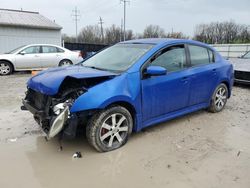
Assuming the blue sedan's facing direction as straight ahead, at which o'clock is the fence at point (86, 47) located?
The fence is roughly at 4 o'clock from the blue sedan.

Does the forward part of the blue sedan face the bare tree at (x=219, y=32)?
no

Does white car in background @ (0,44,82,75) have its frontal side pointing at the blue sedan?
no

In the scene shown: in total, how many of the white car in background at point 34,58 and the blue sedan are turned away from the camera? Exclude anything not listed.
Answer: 0

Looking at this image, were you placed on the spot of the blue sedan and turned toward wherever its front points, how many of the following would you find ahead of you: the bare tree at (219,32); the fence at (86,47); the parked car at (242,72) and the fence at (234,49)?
0

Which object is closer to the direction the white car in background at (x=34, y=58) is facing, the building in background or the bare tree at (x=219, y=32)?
the building in background

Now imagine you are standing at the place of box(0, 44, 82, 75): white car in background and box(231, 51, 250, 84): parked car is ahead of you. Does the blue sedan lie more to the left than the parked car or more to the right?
right

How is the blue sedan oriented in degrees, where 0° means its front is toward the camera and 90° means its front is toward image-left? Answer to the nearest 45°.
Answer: approximately 45°

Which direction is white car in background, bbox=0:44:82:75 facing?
to the viewer's left

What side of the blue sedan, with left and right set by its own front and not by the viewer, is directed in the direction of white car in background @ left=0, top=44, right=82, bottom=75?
right

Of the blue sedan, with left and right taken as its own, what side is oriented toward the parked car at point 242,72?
back

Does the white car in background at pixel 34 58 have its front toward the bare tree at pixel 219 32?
no

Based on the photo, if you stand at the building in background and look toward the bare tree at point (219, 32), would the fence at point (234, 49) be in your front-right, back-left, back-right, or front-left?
front-right

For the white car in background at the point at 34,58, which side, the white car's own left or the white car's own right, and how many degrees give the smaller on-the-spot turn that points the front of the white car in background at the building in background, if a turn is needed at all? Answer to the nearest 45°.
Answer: approximately 90° to the white car's own right

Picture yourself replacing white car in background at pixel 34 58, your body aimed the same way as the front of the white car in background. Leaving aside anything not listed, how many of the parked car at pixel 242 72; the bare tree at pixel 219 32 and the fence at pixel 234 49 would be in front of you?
0
